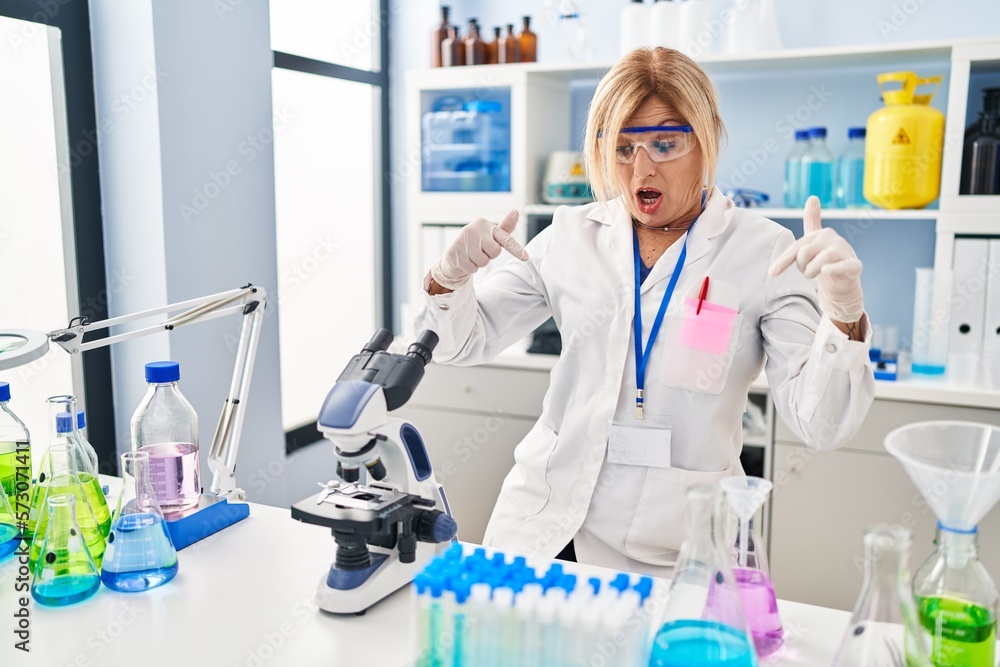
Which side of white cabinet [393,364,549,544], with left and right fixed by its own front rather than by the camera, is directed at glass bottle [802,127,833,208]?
left

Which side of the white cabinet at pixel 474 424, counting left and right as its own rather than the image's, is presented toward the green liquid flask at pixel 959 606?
front

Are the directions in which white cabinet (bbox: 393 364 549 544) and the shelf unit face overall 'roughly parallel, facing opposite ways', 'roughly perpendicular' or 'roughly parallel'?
roughly parallel

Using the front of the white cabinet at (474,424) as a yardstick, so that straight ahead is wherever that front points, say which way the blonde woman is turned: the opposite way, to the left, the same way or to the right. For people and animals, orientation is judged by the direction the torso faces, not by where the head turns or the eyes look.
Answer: the same way

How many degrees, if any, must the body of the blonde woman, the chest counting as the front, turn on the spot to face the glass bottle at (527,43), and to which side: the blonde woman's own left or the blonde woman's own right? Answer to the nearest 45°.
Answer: approximately 180°

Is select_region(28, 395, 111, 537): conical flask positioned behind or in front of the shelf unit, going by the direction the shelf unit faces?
in front

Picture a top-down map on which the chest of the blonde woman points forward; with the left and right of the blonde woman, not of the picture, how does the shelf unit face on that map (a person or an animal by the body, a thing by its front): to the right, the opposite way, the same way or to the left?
the same way

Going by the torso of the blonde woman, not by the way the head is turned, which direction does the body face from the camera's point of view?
toward the camera

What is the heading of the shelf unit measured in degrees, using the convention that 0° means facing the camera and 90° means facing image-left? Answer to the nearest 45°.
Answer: approximately 0°

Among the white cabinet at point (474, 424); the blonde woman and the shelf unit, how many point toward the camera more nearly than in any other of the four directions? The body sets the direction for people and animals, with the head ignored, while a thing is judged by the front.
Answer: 3

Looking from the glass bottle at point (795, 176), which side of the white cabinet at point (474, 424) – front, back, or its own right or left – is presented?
left

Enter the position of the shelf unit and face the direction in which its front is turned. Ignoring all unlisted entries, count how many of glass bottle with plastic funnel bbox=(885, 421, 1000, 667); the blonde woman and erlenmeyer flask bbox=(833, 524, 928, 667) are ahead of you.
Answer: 3

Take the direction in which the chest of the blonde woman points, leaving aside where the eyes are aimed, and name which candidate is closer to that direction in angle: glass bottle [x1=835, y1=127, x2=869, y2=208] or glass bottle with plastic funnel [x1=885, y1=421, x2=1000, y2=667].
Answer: the glass bottle with plastic funnel

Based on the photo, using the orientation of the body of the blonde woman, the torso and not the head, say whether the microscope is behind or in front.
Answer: in front

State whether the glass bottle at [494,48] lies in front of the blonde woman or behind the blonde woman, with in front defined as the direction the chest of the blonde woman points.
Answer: behind

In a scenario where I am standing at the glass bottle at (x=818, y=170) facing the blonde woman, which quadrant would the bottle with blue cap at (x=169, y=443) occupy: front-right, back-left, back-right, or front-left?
front-right

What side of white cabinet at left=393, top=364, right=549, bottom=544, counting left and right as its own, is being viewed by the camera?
front

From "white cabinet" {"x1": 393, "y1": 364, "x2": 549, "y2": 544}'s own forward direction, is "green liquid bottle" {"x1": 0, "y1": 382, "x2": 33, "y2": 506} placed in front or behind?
in front

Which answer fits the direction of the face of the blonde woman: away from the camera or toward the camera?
toward the camera
